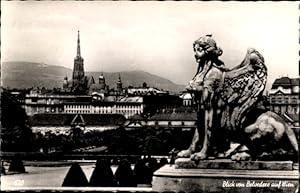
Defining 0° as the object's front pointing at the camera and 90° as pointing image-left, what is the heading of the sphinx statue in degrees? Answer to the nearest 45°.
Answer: approximately 90°
